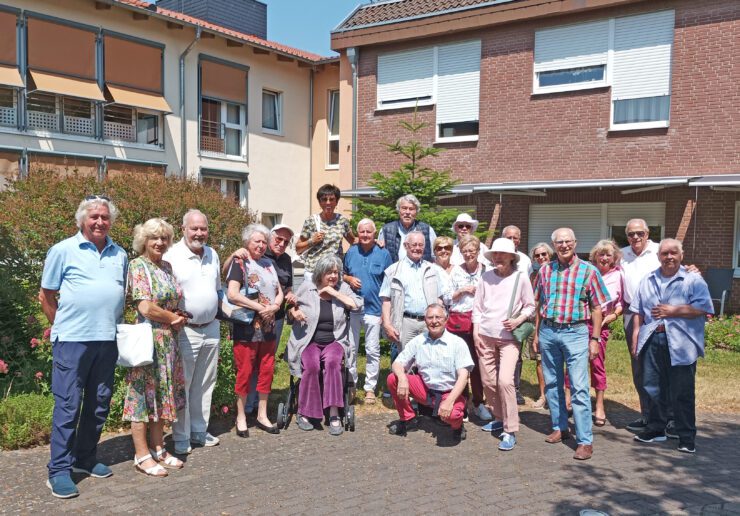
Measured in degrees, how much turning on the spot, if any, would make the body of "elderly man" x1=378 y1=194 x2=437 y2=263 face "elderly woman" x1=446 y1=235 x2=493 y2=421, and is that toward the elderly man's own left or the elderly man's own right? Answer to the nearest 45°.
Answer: approximately 45° to the elderly man's own left

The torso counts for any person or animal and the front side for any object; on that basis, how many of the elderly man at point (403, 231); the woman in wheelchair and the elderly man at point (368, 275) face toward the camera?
3

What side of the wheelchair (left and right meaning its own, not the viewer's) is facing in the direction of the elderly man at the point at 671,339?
left

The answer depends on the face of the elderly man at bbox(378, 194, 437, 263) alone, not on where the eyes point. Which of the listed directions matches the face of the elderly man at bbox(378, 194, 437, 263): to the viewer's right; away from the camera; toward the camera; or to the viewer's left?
toward the camera

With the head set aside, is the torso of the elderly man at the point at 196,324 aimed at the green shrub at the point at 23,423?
no

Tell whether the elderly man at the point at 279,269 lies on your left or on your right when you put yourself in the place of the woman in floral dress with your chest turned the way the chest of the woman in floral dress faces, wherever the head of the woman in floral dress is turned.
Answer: on your left

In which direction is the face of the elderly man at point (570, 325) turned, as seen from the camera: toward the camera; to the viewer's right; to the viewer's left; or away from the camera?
toward the camera

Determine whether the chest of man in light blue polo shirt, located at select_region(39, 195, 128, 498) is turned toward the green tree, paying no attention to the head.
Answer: no

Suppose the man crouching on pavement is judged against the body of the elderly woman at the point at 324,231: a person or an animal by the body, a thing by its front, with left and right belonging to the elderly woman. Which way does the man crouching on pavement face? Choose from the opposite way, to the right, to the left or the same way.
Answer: the same way

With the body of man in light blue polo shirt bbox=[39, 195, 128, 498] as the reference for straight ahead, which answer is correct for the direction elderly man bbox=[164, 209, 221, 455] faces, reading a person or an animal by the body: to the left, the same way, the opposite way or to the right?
the same way

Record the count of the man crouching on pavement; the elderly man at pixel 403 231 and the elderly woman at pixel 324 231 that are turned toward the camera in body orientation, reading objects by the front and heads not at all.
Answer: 3

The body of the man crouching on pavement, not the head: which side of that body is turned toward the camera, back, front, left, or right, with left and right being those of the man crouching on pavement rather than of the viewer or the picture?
front

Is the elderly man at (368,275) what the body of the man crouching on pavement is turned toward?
no

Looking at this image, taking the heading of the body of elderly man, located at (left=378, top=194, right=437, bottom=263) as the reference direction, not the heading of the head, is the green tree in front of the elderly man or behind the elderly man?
behind

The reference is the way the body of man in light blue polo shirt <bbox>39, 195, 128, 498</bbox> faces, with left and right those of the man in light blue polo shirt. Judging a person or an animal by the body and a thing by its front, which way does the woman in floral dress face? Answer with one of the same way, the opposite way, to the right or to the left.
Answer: the same way

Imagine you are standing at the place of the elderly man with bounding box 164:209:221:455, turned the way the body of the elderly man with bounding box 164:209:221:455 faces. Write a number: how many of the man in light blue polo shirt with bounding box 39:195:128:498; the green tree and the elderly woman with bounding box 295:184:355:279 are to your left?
2

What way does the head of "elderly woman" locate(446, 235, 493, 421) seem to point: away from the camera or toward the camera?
toward the camera

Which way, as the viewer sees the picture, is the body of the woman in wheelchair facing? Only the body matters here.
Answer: toward the camera
